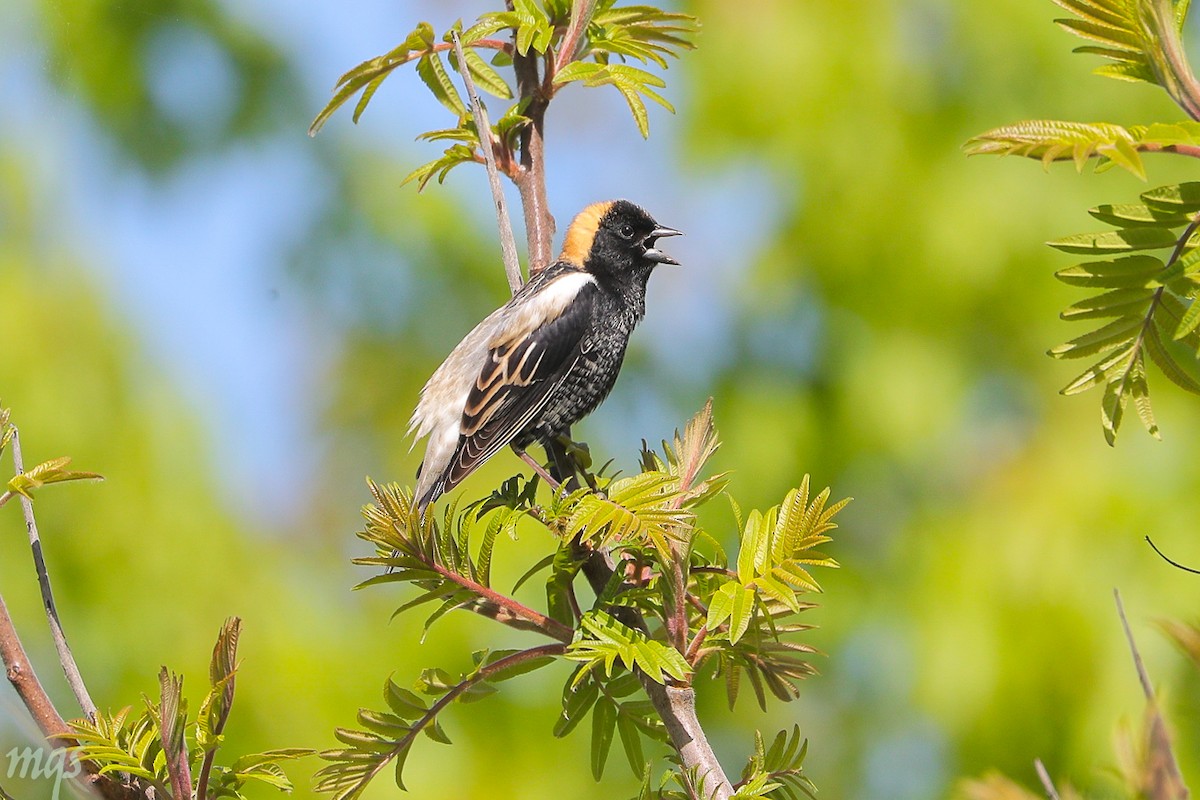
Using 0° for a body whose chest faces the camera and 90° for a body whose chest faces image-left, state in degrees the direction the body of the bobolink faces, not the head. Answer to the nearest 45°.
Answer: approximately 270°

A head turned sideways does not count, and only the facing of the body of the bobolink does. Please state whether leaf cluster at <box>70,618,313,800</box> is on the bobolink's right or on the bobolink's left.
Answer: on the bobolink's right
